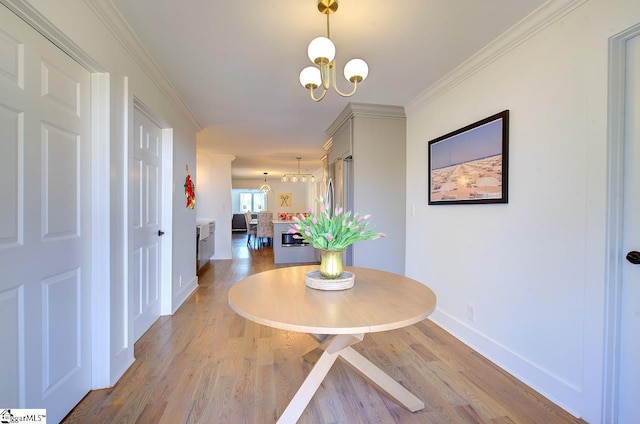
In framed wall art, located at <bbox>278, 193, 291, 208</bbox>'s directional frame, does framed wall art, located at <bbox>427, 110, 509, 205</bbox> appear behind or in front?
in front

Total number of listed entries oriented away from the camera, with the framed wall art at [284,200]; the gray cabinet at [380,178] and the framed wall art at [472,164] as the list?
0

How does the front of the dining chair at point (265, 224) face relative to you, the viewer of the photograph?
facing away from the viewer

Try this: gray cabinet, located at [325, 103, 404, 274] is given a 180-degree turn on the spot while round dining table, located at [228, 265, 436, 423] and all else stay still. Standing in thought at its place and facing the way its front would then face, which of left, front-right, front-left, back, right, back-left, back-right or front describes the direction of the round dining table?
right

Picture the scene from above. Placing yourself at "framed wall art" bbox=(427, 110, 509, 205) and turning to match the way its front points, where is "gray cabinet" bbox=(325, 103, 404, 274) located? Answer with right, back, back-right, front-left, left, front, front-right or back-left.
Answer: right

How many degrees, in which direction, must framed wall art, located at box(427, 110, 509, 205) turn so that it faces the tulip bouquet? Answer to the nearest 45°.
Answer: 0° — it already faces it

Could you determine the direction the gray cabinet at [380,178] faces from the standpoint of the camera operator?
facing to the left of the viewer

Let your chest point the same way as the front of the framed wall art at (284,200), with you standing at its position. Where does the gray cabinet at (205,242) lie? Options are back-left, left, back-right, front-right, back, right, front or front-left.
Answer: front

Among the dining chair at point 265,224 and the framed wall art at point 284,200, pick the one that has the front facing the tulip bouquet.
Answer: the framed wall art

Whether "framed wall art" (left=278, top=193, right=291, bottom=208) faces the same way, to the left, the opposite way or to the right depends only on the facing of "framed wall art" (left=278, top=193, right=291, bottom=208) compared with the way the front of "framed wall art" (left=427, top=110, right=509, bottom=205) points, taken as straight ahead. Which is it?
to the left

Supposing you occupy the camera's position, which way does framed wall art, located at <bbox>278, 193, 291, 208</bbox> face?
facing the viewer

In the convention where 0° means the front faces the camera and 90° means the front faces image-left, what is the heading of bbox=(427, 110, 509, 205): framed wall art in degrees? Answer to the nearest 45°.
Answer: approximately 45°

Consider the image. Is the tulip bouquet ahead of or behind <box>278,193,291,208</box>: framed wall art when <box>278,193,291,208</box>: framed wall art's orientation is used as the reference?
ahead

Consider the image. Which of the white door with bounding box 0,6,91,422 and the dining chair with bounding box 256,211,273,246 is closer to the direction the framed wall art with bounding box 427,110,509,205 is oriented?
the white door

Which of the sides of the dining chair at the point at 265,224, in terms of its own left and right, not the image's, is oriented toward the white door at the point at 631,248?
back

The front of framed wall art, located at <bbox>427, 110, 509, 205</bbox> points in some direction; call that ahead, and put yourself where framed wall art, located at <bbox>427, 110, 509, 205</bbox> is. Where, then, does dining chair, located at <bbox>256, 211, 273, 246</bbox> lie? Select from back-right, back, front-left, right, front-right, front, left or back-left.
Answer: right

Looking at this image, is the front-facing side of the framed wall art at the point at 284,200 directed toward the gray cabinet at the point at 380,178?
yes

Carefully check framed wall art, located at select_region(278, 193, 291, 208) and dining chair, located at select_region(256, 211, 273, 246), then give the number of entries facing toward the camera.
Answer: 1

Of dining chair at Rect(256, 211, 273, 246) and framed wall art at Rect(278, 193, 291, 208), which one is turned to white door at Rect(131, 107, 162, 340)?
the framed wall art
